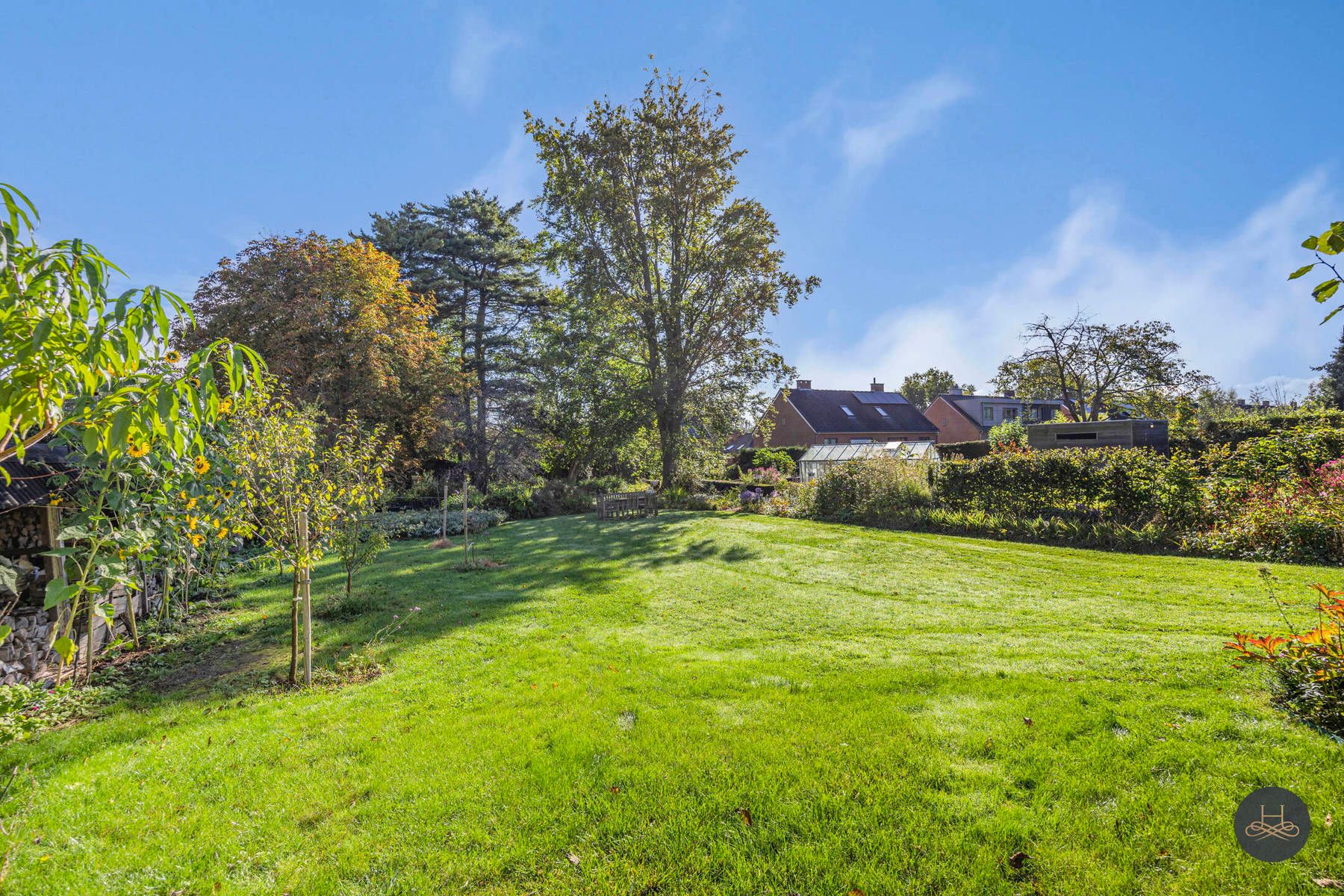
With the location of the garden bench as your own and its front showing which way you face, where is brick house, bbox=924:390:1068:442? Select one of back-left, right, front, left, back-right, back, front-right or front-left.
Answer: back-left

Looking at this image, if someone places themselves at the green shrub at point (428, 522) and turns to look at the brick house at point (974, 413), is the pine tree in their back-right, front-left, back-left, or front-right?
front-left

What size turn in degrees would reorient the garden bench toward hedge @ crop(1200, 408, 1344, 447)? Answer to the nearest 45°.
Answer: approximately 90° to its left

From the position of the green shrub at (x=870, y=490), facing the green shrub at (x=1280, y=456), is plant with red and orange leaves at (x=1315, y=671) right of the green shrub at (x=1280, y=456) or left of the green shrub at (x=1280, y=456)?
right

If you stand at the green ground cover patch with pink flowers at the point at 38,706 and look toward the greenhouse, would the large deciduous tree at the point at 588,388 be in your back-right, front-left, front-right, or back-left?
front-left

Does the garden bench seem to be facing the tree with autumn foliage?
no

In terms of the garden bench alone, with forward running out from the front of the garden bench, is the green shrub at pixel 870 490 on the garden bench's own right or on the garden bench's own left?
on the garden bench's own left

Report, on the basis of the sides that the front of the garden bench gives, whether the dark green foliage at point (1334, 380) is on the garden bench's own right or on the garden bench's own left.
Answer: on the garden bench's own left

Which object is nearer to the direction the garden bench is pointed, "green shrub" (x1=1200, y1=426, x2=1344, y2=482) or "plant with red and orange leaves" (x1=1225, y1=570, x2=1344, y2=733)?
the plant with red and orange leaves

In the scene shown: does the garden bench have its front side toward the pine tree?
no

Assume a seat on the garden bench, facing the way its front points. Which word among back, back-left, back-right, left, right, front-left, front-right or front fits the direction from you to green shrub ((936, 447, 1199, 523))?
front-left

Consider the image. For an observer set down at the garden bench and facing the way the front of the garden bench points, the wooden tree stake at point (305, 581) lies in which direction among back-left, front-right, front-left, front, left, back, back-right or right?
front

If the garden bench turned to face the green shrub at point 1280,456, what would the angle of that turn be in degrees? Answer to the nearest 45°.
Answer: approximately 45° to its left

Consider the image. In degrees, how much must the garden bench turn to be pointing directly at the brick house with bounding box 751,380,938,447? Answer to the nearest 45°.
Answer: approximately 135° to its left

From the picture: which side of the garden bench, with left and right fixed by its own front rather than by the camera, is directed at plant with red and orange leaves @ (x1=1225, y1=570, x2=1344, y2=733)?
front

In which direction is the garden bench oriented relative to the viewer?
toward the camera
